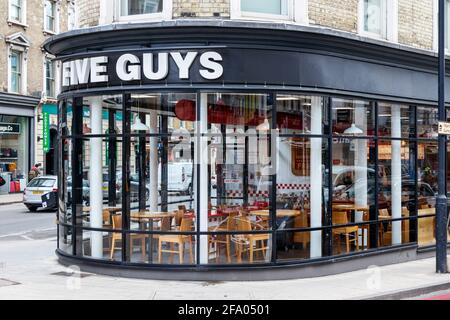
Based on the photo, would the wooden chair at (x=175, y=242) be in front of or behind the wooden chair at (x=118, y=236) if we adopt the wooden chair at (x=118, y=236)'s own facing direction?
in front

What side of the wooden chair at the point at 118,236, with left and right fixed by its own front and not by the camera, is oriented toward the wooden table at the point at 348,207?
front

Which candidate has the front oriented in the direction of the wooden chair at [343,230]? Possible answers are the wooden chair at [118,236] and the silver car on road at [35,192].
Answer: the wooden chair at [118,236]

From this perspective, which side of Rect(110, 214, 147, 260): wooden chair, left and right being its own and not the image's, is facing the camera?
right

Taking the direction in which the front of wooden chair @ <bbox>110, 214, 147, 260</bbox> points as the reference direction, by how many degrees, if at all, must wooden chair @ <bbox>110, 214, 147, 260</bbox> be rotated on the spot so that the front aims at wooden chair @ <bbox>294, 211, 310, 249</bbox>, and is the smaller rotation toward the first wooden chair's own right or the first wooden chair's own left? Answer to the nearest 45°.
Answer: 0° — it already faces it

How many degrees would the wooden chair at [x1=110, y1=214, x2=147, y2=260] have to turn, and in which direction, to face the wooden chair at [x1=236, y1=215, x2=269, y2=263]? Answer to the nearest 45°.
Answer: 0° — it already faces it
